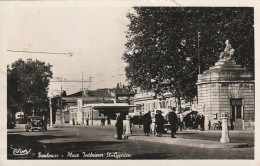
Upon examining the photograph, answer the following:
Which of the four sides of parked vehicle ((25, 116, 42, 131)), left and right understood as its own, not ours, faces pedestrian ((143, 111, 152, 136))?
left

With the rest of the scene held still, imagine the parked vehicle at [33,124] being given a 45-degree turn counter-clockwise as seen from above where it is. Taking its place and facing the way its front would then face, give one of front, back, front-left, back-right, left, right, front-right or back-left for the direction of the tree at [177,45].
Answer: front-left
